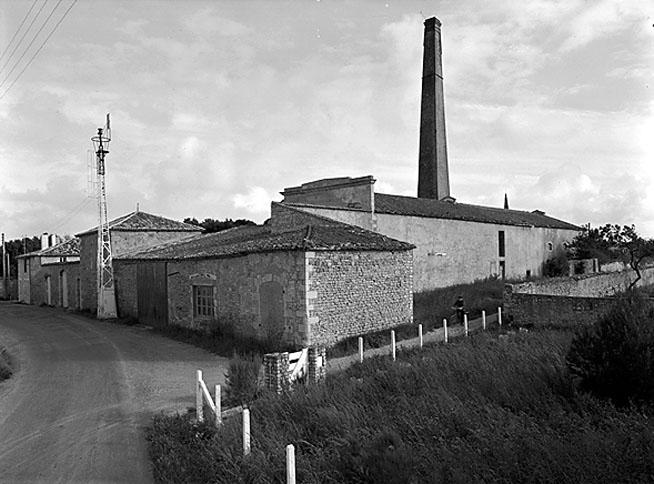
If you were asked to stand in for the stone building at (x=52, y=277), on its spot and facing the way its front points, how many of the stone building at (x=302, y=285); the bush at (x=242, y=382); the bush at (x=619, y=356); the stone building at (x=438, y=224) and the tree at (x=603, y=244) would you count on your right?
0

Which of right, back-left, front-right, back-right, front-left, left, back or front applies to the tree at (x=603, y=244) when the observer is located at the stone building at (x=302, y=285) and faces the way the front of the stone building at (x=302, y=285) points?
back

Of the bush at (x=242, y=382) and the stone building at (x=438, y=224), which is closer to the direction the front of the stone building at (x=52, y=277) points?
the bush

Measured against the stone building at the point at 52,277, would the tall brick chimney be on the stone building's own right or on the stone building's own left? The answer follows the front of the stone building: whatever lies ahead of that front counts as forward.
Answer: on the stone building's own left

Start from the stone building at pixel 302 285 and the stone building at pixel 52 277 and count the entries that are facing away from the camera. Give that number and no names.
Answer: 0

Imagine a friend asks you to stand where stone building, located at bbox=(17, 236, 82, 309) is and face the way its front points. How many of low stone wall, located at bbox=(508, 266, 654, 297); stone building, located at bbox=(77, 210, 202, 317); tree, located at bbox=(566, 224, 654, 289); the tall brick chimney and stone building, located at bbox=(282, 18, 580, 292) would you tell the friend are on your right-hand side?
0

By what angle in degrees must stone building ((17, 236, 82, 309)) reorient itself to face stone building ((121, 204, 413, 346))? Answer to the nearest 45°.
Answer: approximately 45° to its left

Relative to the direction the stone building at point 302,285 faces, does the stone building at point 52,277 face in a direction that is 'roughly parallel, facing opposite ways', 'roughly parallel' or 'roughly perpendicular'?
roughly parallel

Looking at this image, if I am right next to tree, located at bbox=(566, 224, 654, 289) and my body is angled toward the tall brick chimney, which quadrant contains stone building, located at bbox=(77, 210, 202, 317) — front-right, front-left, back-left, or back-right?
front-left

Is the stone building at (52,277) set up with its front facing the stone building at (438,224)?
no

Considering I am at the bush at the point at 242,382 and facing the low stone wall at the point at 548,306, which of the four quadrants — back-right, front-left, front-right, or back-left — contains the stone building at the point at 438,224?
front-left

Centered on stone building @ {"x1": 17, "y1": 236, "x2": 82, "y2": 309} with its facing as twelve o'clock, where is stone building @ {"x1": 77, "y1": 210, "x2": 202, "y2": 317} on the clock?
stone building @ {"x1": 77, "y1": 210, "x2": 202, "y2": 317} is roughly at 10 o'clock from stone building @ {"x1": 17, "y1": 236, "x2": 82, "y2": 309}.

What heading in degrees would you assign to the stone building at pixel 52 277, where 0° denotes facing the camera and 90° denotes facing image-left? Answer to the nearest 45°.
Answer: approximately 45°

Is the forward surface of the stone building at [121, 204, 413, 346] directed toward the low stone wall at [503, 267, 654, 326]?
no

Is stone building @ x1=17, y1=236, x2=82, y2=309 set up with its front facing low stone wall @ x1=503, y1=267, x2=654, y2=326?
no

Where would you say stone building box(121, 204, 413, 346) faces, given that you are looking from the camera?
facing the viewer and to the left of the viewer
